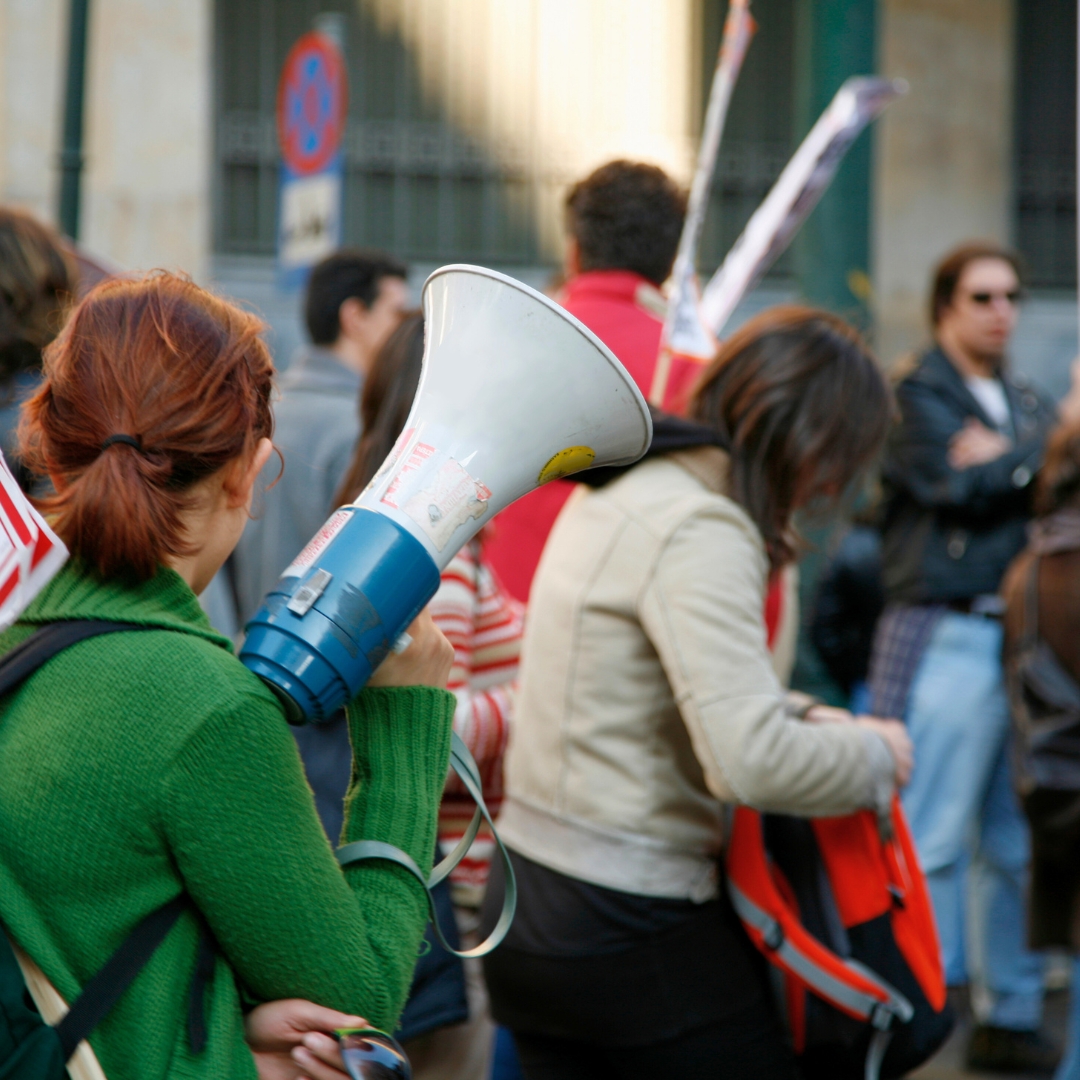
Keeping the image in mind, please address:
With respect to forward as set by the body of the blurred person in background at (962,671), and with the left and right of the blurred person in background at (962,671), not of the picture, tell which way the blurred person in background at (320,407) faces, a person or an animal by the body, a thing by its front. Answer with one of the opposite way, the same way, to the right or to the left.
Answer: to the left

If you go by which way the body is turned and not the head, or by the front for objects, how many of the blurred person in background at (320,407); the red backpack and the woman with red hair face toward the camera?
0

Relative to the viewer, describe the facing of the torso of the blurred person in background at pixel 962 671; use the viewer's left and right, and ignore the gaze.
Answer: facing the viewer and to the right of the viewer

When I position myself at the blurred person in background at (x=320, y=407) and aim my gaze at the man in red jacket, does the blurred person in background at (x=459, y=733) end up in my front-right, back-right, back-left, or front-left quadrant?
front-right

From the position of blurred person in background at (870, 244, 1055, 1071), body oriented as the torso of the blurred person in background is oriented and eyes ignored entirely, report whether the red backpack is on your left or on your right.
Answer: on your right

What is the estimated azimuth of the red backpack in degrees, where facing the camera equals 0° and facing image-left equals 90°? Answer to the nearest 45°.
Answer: approximately 225°

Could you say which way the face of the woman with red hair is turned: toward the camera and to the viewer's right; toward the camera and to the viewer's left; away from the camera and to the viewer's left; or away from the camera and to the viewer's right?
away from the camera and to the viewer's right

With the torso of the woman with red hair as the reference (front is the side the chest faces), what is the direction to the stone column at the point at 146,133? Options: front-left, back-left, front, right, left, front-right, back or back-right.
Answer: front-left

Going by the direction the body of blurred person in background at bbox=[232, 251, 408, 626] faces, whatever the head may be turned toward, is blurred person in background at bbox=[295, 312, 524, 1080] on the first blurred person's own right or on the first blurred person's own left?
on the first blurred person's own right

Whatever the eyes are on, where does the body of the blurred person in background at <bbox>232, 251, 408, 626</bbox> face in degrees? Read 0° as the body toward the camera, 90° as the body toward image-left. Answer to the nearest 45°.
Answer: approximately 225°

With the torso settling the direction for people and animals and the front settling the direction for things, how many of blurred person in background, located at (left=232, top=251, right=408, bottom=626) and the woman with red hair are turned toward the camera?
0

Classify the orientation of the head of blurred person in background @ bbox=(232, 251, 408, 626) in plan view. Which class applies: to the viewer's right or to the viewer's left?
to the viewer's right
